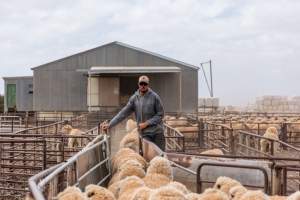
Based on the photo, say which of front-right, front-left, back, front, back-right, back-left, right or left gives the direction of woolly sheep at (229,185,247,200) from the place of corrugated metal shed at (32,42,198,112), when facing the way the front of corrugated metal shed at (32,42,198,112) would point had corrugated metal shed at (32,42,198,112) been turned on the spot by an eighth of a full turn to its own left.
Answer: front-right

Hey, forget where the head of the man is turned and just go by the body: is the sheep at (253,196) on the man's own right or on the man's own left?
on the man's own left

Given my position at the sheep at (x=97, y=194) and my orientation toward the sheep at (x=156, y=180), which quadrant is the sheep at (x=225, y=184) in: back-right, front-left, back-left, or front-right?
front-right

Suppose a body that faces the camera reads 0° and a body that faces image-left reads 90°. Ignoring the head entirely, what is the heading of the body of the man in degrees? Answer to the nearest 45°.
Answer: approximately 45°

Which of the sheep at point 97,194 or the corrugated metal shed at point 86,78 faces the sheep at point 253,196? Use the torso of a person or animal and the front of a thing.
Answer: the corrugated metal shed

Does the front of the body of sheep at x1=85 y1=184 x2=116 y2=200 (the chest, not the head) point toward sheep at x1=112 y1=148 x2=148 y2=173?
no

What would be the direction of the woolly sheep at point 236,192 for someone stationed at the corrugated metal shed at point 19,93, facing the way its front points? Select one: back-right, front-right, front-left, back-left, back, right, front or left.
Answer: front

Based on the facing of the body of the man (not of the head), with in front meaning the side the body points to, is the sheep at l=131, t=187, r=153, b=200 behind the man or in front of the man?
in front

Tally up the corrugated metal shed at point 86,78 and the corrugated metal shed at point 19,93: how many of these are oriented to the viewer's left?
0

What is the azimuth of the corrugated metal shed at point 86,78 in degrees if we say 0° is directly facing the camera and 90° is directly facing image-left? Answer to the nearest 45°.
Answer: approximately 0°

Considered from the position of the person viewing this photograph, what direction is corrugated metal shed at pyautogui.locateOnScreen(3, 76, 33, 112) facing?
facing the viewer
